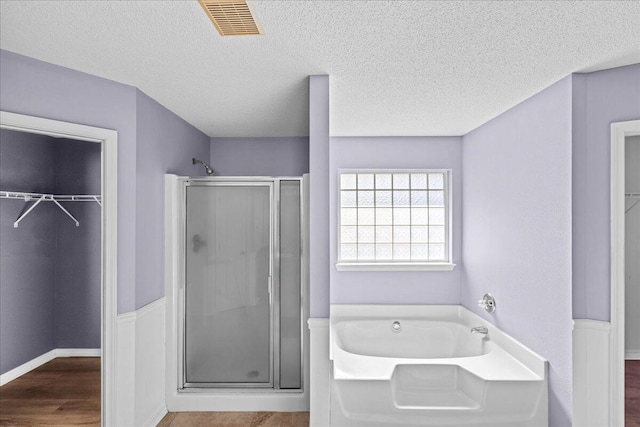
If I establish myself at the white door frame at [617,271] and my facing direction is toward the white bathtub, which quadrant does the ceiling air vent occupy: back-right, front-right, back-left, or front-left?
front-left

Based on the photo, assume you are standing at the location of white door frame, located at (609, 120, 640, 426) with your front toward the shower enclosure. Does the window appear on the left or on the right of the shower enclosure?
right

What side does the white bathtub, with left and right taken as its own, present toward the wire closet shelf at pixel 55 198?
right

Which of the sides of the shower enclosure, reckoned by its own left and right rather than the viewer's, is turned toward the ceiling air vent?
front

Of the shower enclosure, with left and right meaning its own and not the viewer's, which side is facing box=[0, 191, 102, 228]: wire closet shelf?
right

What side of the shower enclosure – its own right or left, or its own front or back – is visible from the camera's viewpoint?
front

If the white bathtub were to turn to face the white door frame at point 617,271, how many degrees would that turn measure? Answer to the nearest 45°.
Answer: approximately 90° to its left

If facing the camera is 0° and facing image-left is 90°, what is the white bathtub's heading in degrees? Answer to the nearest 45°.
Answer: approximately 0°

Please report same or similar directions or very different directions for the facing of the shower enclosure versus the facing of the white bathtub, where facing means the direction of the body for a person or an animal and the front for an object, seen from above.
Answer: same or similar directions

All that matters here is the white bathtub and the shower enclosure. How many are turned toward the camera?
2

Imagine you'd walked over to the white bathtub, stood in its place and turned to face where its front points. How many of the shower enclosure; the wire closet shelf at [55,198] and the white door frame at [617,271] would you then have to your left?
1

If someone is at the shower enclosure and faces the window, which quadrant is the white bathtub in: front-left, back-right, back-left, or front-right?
front-right

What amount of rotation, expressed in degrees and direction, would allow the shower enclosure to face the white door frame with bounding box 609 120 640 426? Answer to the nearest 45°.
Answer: approximately 45° to its left
